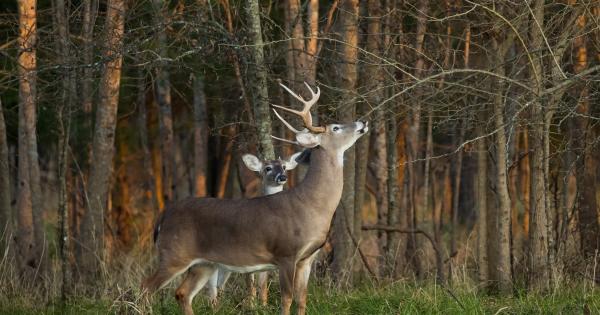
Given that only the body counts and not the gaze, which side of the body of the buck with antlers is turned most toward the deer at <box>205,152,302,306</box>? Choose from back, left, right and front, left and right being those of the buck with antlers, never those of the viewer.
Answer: left

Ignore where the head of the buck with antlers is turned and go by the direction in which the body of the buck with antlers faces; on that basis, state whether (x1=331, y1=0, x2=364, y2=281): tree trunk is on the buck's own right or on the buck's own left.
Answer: on the buck's own left

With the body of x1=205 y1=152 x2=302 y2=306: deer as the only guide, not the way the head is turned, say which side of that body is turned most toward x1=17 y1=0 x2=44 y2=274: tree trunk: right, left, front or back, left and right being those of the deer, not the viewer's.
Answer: back

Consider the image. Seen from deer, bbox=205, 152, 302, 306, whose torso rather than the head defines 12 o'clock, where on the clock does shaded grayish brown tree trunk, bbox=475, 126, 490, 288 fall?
The shaded grayish brown tree trunk is roughly at 10 o'clock from the deer.

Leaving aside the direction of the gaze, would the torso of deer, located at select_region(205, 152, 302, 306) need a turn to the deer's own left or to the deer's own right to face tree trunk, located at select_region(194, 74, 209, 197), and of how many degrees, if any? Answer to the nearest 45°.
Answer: approximately 135° to the deer's own left

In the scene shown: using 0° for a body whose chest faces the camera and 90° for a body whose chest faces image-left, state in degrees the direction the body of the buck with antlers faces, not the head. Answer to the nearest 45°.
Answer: approximately 270°

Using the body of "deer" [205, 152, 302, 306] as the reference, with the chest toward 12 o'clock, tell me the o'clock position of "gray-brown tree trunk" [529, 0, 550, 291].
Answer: The gray-brown tree trunk is roughly at 11 o'clock from the deer.
